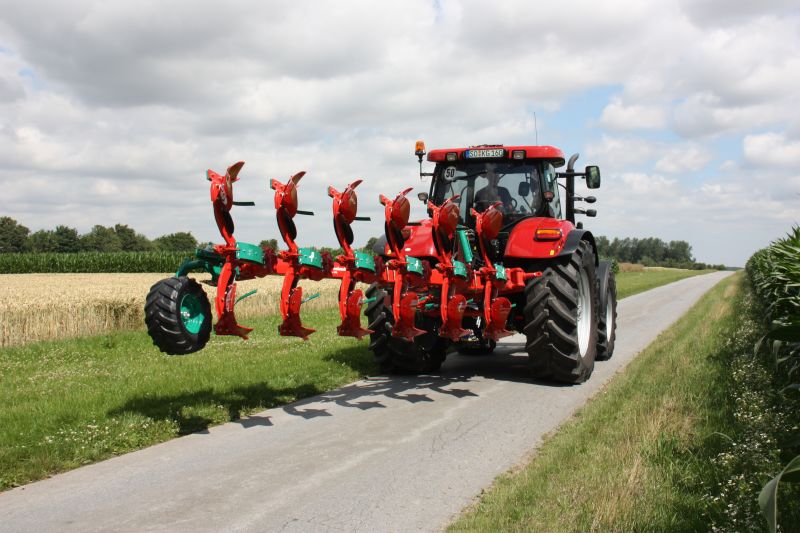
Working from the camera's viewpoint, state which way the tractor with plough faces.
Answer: facing away from the viewer and to the right of the viewer
